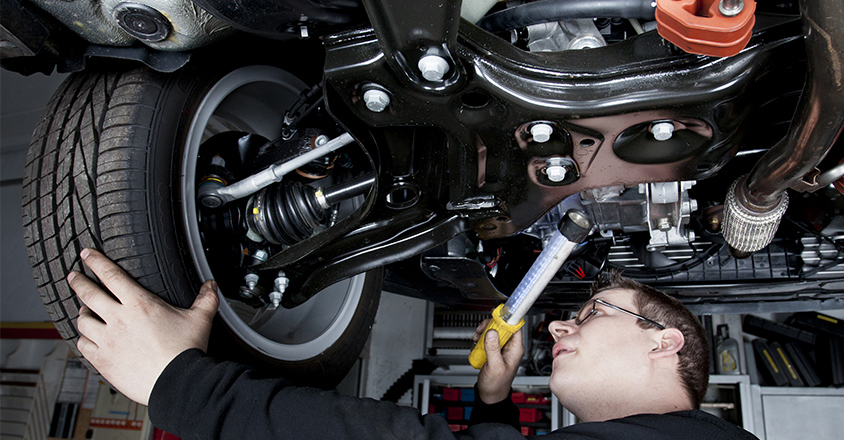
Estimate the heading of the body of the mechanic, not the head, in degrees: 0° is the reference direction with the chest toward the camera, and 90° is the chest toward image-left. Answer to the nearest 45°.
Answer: approximately 90°
